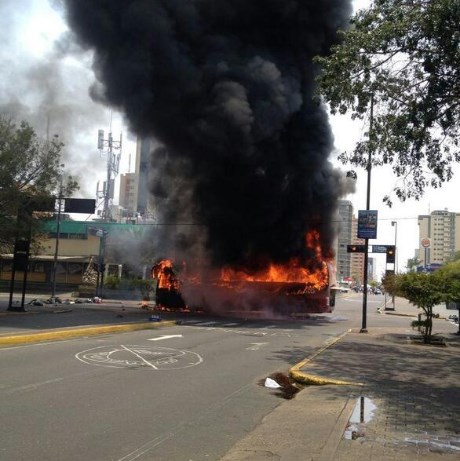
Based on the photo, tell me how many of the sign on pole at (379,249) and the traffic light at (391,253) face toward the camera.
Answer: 2

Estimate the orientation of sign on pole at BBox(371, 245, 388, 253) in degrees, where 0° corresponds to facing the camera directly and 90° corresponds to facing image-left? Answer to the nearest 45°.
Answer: approximately 0°

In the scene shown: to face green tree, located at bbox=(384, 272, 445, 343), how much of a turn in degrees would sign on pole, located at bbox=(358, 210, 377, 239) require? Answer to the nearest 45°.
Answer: approximately 45° to its left

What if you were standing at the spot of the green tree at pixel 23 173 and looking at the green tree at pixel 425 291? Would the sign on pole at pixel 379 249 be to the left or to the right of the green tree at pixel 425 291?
left

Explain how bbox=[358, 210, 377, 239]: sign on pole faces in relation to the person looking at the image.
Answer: facing the viewer

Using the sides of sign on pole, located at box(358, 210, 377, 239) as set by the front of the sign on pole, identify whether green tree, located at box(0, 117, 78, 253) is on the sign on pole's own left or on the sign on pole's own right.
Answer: on the sign on pole's own right

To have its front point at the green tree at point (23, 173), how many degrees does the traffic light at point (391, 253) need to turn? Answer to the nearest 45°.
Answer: approximately 45° to its right

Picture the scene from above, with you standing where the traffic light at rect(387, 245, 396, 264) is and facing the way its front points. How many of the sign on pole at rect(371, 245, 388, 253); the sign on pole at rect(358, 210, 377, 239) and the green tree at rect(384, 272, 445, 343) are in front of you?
2

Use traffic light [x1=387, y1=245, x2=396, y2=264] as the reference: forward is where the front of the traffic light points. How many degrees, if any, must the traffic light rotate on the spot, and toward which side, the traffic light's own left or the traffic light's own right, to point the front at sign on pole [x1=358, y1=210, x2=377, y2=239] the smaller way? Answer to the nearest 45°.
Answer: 0° — it already faces it

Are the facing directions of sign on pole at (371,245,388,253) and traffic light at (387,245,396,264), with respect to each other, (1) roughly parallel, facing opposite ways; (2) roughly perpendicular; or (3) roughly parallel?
roughly parallel

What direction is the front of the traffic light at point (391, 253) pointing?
toward the camera

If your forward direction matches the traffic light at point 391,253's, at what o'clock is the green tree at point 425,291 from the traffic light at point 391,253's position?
The green tree is roughly at 12 o'clock from the traffic light.

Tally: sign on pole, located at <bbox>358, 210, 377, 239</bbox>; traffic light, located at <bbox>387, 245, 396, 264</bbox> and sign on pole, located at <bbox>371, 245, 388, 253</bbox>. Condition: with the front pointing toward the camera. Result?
3

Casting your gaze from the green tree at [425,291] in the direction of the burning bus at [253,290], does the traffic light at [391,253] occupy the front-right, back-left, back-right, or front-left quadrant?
front-right
